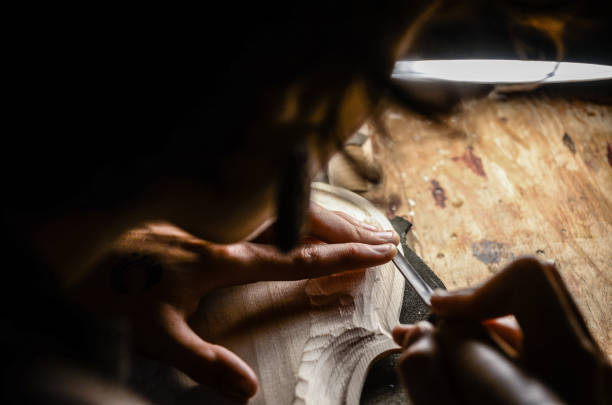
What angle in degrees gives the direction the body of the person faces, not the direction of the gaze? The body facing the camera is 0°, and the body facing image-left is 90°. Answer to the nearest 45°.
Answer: approximately 270°
